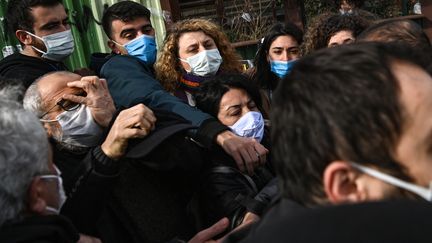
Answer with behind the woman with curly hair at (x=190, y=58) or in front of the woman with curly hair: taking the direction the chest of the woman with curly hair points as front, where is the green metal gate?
behind

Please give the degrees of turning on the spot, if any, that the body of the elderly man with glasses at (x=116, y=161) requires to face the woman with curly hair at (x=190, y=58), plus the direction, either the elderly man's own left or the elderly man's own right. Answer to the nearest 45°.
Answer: approximately 90° to the elderly man's own left

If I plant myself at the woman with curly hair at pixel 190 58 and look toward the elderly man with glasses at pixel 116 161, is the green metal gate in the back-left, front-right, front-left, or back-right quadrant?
back-right

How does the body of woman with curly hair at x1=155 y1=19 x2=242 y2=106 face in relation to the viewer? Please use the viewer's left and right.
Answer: facing the viewer and to the right of the viewer

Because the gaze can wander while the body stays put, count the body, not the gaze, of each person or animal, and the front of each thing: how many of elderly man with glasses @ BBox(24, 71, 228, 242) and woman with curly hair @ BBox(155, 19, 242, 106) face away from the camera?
0

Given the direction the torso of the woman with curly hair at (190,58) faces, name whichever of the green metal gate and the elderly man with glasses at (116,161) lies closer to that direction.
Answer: the elderly man with glasses

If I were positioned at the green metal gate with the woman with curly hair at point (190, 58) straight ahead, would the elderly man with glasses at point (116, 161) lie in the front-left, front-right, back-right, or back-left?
front-right

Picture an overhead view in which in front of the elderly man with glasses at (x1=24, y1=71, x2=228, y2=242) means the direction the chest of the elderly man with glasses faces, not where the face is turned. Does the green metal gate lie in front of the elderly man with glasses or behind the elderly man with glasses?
behind

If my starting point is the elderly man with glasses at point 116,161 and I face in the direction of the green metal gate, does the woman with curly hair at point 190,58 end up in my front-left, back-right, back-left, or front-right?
front-right
